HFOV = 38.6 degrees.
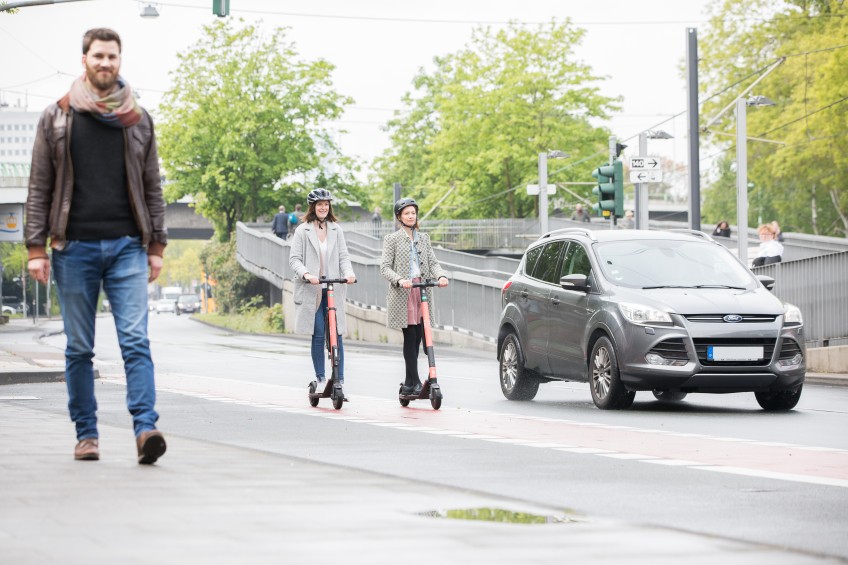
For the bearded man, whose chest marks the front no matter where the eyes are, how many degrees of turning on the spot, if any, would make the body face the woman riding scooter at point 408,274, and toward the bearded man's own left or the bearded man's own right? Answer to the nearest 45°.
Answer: approximately 135° to the bearded man's own left

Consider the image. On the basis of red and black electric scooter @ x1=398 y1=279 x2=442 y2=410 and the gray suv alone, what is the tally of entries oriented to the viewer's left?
0

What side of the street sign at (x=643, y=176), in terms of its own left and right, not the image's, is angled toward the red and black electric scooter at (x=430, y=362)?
front

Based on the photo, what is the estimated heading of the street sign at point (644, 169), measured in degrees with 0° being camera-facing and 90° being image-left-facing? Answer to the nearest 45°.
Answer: approximately 0°

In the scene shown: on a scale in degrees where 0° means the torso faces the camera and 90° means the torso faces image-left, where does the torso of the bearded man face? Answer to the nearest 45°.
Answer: approximately 0°

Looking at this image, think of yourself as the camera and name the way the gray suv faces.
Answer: facing the viewer and to the right of the viewer

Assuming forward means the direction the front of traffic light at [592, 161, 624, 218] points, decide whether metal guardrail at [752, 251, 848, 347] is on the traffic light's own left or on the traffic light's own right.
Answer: on the traffic light's own left

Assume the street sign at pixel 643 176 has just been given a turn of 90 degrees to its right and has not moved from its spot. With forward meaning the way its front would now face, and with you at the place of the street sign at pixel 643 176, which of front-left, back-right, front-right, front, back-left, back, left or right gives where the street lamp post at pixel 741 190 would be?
back-right
